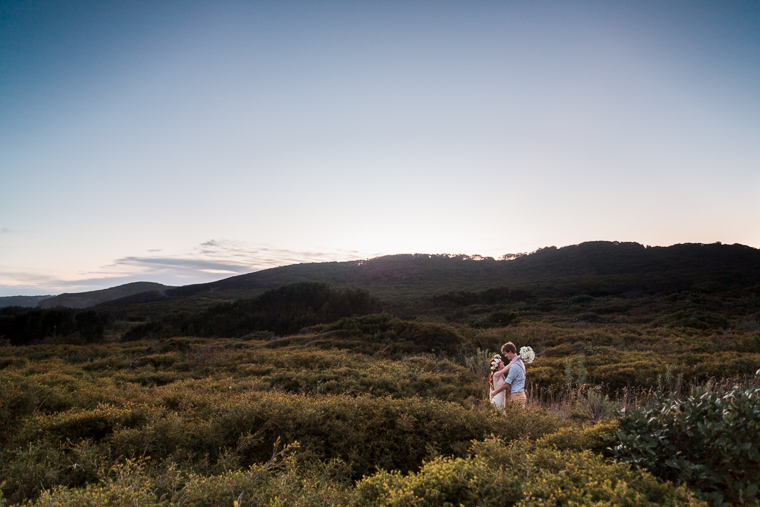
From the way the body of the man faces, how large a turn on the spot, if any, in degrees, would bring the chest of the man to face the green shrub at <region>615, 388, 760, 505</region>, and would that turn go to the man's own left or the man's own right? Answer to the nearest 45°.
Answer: approximately 90° to the man's own left

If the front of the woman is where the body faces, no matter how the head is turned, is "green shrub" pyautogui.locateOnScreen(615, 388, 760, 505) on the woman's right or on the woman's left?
on the woman's right

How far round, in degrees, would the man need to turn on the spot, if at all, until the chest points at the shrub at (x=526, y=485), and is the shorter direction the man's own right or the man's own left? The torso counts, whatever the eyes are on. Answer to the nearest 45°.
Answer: approximately 90° to the man's own left

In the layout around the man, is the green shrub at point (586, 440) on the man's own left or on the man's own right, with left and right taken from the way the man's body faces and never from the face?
on the man's own left

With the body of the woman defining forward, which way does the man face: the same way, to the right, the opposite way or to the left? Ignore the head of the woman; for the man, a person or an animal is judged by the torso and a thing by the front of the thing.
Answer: the opposite way

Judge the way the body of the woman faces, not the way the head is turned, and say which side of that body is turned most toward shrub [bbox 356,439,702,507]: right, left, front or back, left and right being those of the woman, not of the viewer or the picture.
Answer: right

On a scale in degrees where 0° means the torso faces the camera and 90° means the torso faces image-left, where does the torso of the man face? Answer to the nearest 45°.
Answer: approximately 90°

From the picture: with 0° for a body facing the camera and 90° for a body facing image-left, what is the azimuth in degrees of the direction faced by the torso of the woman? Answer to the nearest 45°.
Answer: approximately 270°
